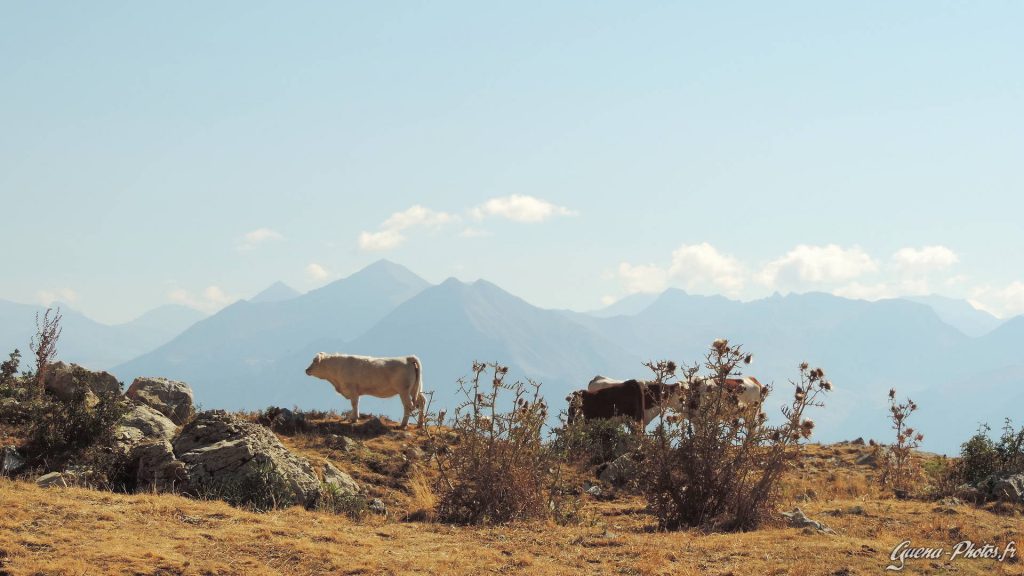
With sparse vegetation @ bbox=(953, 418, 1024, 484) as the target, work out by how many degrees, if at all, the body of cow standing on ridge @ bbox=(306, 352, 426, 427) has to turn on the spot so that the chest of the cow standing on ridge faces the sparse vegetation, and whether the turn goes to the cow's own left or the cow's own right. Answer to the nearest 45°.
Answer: approximately 135° to the cow's own left

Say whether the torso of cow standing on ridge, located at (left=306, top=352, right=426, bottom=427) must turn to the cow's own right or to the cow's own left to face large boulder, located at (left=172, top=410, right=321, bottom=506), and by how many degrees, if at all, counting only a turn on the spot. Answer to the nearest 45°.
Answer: approximately 90° to the cow's own left

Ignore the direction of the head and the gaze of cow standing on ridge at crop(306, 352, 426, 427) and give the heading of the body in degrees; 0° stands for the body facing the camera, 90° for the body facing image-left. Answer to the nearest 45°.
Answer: approximately 90°

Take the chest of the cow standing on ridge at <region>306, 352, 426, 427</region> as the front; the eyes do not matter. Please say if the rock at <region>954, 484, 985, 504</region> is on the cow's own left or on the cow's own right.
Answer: on the cow's own left

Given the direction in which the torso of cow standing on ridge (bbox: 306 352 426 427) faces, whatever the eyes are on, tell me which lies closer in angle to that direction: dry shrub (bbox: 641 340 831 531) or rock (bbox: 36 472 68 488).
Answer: the rock

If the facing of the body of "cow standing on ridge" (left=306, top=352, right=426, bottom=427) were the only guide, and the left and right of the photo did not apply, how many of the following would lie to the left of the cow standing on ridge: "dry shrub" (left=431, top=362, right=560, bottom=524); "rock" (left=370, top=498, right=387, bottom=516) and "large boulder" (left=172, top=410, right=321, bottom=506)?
3

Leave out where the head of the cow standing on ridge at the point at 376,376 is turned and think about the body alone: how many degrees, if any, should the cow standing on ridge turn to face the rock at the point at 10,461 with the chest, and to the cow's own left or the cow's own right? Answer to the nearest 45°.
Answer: approximately 45° to the cow's own left

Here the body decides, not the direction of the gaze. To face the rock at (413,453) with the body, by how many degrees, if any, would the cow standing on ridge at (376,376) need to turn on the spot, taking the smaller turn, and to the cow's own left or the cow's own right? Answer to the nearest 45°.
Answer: approximately 90° to the cow's own left

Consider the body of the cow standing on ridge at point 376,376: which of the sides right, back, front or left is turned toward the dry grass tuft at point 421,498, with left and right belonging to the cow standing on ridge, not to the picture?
left

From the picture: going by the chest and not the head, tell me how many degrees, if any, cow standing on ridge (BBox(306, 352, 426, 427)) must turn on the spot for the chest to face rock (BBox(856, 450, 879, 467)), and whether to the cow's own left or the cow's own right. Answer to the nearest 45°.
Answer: approximately 180°

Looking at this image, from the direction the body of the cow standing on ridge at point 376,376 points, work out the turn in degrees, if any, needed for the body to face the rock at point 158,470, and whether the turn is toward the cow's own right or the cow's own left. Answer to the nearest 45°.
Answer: approximately 90° to the cow's own left
